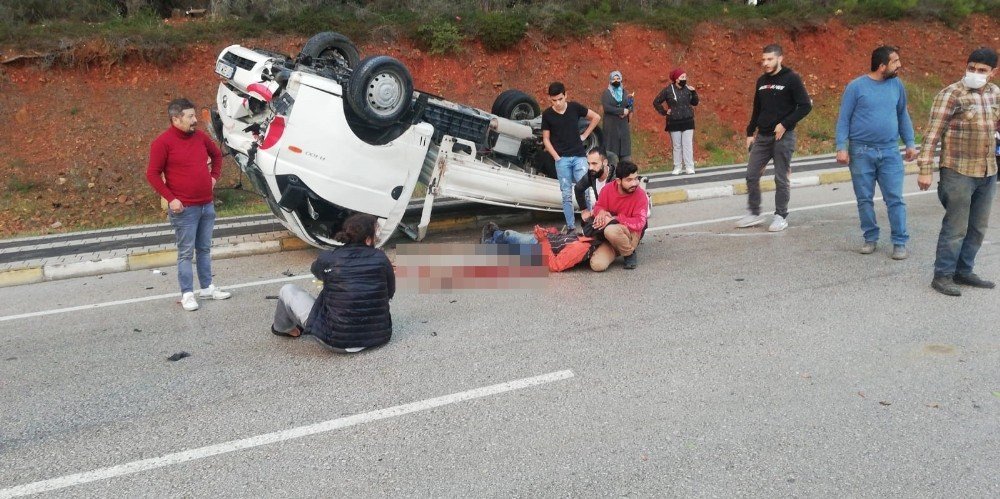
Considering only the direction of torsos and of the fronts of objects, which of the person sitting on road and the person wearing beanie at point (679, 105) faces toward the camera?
the person wearing beanie

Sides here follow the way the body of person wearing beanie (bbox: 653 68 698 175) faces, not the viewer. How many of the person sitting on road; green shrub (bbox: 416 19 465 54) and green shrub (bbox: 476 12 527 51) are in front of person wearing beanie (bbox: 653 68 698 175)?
1

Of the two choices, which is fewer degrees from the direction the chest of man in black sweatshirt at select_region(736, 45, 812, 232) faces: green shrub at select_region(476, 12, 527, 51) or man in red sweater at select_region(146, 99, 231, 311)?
the man in red sweater

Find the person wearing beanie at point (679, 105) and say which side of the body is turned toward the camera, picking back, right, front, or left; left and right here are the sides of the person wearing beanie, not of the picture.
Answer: front

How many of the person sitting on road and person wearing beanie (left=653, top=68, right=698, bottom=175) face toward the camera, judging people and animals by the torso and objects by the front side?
1

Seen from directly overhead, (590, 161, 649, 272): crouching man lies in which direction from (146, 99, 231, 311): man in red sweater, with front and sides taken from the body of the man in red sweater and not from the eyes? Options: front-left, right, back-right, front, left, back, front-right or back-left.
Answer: front-left

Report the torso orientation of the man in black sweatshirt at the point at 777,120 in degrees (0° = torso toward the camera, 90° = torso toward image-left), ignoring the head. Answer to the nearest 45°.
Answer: approximately 45°

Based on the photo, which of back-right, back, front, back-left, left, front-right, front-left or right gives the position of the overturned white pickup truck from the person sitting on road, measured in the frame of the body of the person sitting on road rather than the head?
front-right

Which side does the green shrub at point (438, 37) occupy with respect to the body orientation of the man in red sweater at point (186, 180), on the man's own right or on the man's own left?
on the man's own left

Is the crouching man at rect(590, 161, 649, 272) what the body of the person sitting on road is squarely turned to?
no

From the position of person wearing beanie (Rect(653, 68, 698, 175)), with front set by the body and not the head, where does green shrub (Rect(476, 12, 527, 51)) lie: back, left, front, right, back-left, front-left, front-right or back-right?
back-right

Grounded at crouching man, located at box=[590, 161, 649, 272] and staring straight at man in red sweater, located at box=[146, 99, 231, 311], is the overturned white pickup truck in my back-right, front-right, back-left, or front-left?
front-right

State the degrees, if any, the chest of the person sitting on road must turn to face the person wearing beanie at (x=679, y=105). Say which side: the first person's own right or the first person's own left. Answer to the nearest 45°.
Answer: approximately 90° to the first person's own right

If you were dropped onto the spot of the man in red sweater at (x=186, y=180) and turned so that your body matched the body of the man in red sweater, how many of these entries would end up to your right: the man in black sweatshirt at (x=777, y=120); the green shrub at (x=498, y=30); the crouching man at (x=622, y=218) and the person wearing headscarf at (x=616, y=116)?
0

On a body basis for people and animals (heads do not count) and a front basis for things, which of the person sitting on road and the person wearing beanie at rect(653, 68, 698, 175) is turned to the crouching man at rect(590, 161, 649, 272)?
the person wearing beanie

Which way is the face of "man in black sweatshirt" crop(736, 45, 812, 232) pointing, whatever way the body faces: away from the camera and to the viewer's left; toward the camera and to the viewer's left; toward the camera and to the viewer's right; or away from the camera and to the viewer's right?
toward the camera and to the viewer's left

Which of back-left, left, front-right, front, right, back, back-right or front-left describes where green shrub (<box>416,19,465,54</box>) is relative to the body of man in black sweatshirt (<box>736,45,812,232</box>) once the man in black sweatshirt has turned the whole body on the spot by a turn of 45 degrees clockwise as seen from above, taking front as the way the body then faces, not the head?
front-right

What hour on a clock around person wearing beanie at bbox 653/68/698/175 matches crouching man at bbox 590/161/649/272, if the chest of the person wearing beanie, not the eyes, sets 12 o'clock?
The crouching man is roughly at 12 o'clock from the person wearing beanie.
